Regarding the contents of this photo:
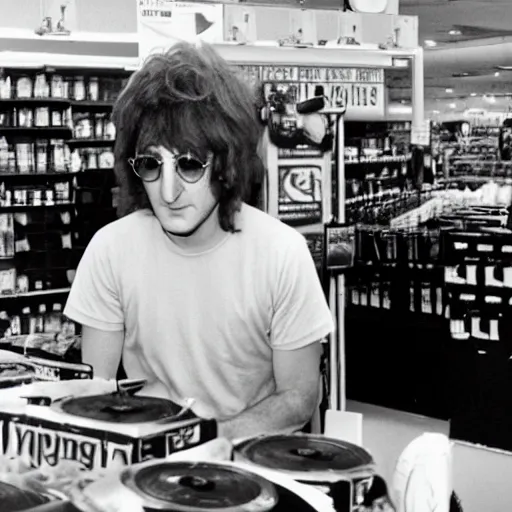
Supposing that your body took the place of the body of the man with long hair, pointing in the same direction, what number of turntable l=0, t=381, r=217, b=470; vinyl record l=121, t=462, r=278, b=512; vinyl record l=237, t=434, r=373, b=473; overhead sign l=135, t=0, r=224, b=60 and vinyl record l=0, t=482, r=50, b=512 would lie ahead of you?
4

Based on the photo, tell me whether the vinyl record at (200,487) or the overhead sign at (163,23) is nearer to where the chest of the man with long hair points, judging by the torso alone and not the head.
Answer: the vinyl record

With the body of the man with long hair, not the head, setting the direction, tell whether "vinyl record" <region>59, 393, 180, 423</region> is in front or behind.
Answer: in front

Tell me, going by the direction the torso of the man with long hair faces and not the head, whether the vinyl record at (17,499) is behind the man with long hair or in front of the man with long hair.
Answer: in front

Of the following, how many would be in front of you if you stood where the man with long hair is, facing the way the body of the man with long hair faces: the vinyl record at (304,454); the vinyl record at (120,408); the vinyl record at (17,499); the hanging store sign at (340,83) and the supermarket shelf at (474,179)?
3

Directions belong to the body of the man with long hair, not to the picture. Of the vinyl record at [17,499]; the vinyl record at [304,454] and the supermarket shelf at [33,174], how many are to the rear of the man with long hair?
1

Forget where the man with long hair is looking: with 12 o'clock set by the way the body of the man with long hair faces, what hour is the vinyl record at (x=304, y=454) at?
The vinyl record is roughly at 12 o'clock from the man with long hair.

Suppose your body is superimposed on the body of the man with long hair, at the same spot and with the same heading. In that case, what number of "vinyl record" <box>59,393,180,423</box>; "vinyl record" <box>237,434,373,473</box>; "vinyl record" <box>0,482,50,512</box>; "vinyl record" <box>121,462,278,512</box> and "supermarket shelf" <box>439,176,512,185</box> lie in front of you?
4

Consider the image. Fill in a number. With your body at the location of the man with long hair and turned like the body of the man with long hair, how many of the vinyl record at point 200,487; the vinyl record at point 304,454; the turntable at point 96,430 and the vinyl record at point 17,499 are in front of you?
4

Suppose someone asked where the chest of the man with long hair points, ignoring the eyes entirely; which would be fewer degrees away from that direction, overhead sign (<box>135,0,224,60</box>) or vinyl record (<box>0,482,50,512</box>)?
the vinyl record

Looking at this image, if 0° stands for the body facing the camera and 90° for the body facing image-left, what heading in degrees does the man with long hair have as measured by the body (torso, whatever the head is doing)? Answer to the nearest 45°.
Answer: approximately 0°

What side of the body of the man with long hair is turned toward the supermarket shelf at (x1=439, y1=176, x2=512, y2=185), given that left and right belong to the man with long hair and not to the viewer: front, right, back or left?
back

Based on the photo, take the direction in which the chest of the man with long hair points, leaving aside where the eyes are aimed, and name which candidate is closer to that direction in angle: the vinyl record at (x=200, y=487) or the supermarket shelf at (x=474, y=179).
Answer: the vinyl record

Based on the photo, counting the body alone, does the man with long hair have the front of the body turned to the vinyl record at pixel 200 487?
yes
